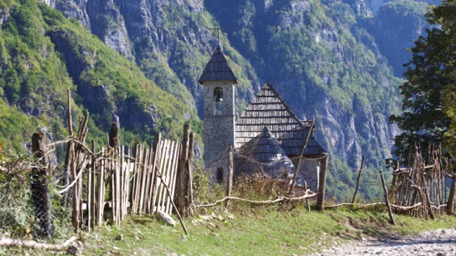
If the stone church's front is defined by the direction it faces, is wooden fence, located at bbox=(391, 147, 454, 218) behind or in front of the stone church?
behind

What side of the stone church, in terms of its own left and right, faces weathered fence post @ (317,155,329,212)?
back
